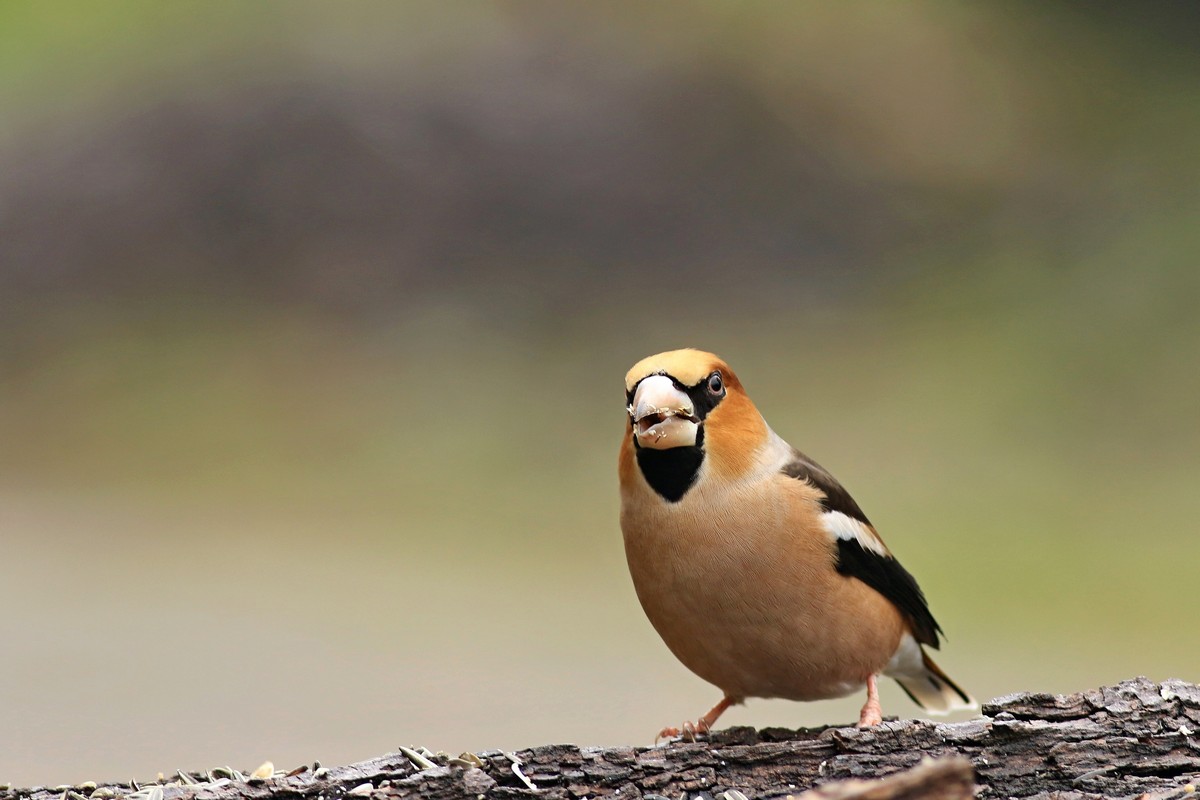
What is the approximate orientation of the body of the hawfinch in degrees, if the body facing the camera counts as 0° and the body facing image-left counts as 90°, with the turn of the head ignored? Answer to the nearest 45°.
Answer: approximately 45°
